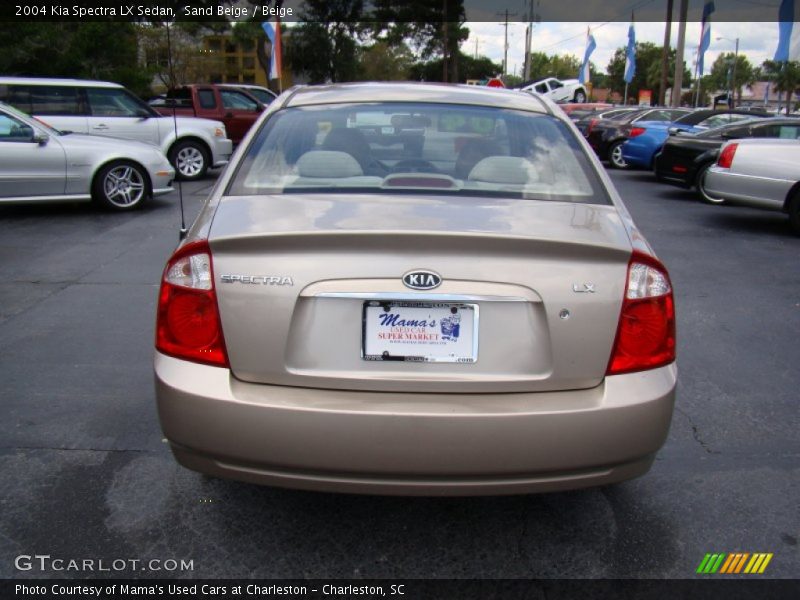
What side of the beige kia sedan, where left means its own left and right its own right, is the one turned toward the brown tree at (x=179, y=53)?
front

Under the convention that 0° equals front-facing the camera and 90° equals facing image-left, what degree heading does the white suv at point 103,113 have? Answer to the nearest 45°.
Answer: approximately 270°

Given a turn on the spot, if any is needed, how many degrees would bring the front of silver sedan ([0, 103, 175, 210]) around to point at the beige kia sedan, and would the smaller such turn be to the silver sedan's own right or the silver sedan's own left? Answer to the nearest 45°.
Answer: approximately 90° to the silver sedan's own right

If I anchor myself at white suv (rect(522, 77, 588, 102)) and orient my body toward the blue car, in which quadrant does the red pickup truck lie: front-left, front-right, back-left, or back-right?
front-right

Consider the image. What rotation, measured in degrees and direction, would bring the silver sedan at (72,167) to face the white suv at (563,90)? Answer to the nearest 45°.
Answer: approximately 45° to its left

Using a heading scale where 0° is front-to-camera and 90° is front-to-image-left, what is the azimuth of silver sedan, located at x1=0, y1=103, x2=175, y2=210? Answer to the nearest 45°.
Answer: approximately 270°

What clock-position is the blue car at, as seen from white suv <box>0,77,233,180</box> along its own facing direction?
The blue car is roughly at 12 o'clock from the white suv.

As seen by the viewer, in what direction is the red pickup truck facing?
to the viewer's right

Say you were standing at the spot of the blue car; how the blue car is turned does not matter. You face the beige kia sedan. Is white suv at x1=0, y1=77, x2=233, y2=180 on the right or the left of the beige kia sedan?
right

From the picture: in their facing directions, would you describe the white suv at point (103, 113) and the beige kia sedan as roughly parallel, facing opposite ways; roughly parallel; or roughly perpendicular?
roughly perpendicular

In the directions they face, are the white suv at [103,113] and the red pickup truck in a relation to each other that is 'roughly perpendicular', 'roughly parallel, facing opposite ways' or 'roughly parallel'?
roughly parallel

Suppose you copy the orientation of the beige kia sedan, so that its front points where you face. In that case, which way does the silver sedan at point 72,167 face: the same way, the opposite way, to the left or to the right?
to the right

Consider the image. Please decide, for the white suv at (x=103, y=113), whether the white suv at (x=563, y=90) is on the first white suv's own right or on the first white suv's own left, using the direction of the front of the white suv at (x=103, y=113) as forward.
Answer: on the first white suv's own left

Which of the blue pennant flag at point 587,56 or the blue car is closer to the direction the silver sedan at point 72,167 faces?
the blue car

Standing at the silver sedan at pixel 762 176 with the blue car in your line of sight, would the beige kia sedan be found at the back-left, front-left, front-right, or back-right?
back-left

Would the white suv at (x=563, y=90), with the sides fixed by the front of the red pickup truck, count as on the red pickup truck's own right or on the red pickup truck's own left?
on the red pickup truck's own left
